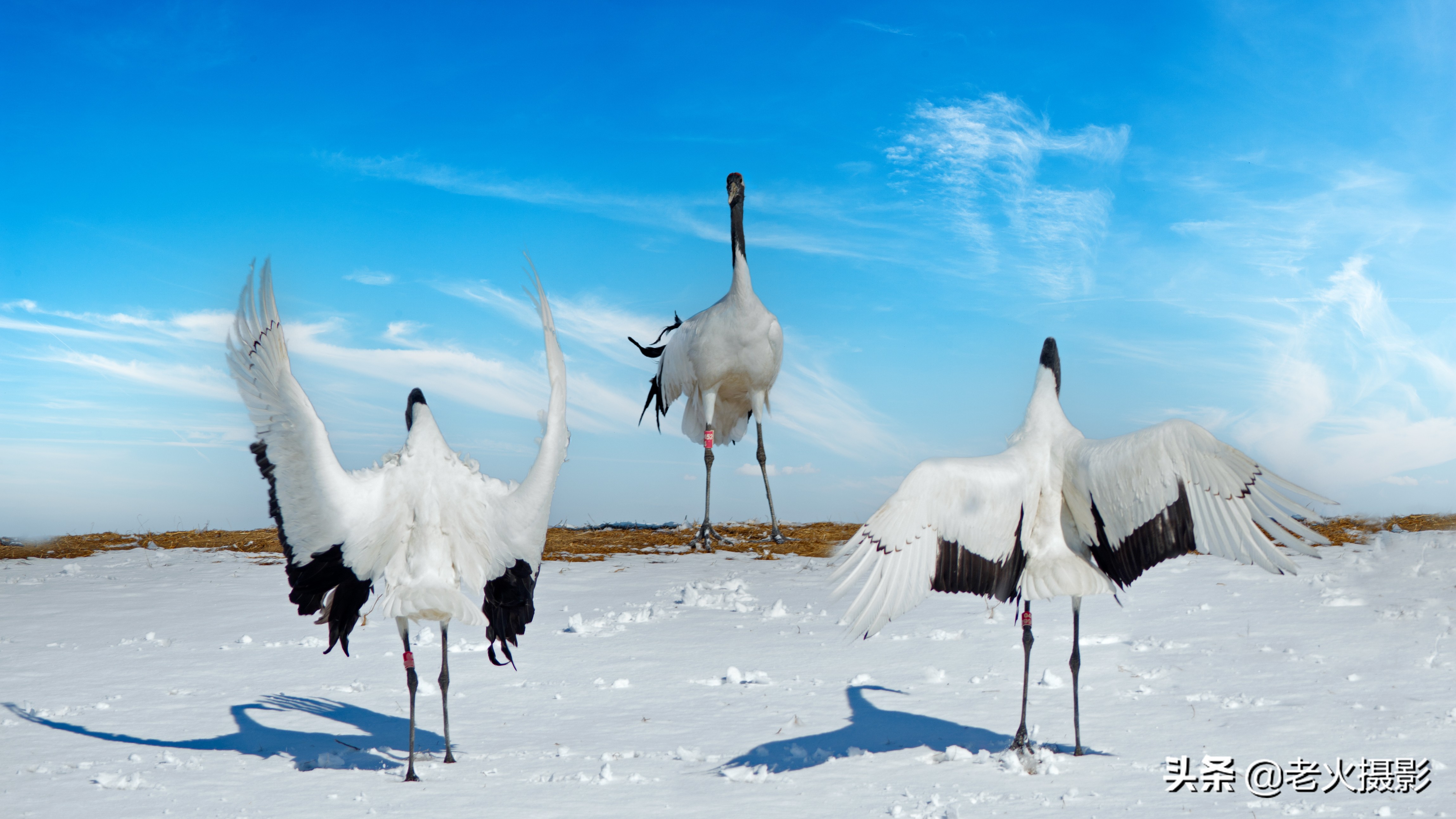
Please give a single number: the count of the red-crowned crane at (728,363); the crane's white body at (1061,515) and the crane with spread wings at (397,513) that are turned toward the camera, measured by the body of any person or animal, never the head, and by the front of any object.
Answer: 1

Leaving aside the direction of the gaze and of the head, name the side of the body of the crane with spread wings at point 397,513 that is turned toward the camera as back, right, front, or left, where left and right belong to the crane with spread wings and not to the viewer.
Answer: back

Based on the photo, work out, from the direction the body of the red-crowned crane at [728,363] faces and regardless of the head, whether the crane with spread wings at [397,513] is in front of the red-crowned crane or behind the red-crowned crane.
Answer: in front

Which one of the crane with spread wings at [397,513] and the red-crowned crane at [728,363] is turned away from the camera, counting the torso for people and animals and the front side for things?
the crane with spread wings

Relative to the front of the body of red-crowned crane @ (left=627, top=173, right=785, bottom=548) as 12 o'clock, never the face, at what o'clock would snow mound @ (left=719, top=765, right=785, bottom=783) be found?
The snow mound is roughly at 12 o'clock from the red-crowned crane.

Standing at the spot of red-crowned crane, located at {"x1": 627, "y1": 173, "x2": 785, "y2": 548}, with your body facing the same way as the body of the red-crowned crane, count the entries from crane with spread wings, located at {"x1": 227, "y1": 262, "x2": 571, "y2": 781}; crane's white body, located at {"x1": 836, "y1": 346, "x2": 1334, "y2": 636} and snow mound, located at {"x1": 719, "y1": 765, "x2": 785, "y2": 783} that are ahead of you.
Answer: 3

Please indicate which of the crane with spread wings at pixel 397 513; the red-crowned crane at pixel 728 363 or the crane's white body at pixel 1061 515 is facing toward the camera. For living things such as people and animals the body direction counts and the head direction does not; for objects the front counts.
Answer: the red-crowned crane

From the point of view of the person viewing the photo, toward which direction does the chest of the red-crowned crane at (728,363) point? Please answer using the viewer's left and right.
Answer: facing the viewer

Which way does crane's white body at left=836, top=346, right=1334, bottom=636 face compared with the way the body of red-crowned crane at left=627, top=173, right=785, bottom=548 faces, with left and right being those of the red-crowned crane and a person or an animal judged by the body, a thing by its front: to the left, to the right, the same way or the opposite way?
the opposite way

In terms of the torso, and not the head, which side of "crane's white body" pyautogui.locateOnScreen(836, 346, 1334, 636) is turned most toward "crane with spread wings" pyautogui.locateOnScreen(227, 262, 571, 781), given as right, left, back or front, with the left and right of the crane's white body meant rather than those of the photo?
left

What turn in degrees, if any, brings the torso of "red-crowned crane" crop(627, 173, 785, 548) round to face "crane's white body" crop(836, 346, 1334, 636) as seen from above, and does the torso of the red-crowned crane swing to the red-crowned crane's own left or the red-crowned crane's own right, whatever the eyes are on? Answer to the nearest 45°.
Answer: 0° — it already faces it

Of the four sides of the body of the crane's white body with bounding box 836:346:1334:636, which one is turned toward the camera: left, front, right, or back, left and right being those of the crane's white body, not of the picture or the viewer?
back
